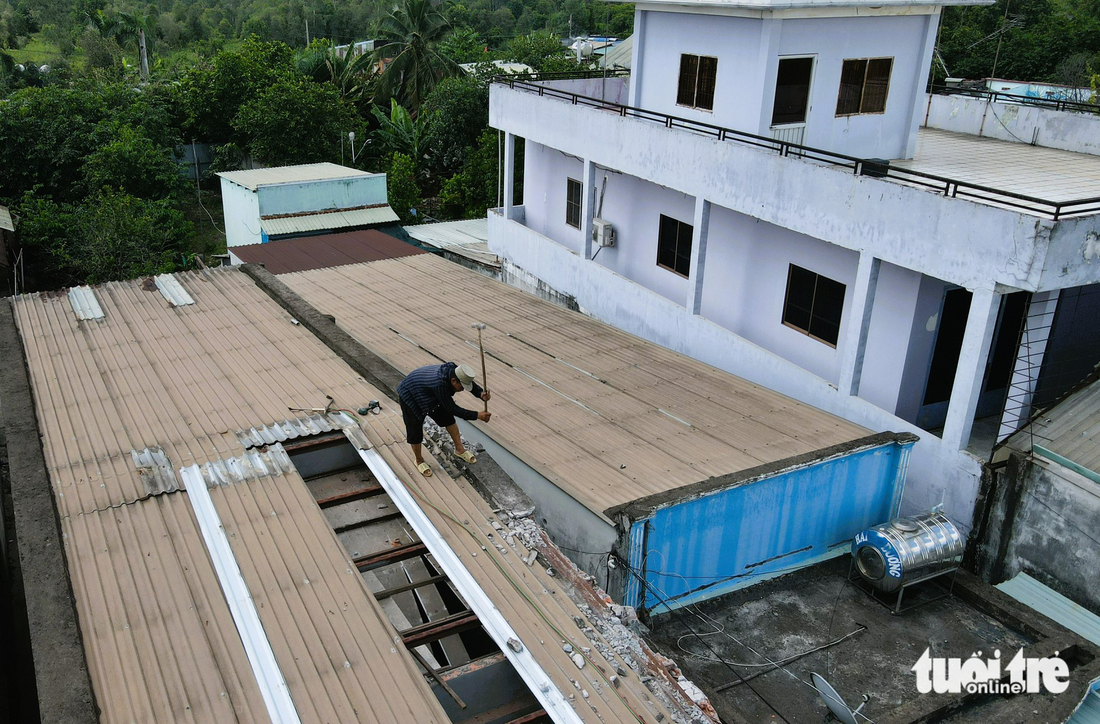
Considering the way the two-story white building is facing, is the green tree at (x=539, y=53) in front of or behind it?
behind

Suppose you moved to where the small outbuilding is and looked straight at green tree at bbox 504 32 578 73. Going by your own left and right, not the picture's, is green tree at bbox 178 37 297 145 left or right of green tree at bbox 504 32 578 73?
left

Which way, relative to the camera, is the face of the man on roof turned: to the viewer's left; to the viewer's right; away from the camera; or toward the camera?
to the viewer's right

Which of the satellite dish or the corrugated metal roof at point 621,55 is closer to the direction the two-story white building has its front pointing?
the satellite dish

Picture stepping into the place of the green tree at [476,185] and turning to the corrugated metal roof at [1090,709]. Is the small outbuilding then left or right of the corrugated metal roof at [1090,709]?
right
